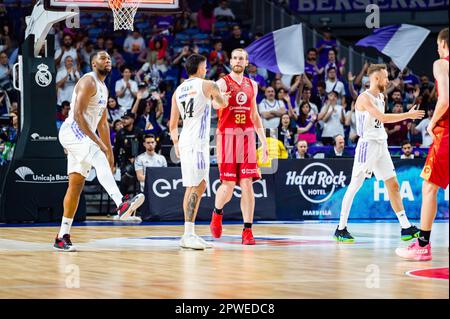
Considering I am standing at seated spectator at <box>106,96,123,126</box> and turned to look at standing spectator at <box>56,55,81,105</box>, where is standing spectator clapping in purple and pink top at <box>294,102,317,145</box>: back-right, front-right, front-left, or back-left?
back-right

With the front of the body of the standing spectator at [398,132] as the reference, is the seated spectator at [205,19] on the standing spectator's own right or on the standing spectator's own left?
on the standing spectator's own right

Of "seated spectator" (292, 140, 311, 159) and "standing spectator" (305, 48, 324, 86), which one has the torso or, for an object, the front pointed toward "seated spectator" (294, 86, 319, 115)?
"standing spectator" (305, 48, 324, 86)

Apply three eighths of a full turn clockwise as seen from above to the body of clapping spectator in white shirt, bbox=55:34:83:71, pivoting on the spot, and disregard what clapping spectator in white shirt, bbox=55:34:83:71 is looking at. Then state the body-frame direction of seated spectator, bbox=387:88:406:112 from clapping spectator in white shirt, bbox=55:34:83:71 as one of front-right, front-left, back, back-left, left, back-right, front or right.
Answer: back-right

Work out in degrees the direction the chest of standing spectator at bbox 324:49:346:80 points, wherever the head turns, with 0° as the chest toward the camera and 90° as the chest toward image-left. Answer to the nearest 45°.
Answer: approximately 0°

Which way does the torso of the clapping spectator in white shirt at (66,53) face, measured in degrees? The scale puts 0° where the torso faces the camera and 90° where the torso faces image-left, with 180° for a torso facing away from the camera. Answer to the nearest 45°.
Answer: approximately 0°

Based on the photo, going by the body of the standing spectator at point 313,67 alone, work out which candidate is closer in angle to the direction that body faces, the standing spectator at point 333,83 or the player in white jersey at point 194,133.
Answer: the player in white jersey

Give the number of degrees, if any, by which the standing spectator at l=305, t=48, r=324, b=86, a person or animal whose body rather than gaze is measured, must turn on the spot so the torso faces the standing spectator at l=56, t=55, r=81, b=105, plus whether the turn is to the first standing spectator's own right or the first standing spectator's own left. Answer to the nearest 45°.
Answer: approximately 45° to the first standing spectator's own right

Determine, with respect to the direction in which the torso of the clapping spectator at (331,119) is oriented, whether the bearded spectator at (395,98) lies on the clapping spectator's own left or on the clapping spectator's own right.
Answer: on the clapping spectator's own left

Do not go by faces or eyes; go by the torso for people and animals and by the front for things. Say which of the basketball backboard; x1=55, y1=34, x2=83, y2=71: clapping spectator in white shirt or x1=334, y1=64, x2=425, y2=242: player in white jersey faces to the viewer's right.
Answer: the player in white jersey
